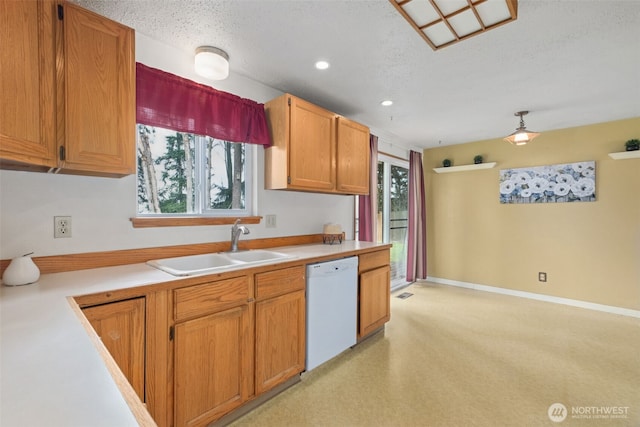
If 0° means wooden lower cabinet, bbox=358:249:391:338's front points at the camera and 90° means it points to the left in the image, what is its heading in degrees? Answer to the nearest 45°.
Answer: approximately 315°

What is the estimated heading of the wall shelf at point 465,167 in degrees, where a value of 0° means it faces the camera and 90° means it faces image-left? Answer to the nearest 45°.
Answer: approximately 0°

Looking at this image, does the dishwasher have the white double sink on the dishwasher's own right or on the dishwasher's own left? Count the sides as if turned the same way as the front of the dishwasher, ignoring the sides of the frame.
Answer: on the dishwasher's own right

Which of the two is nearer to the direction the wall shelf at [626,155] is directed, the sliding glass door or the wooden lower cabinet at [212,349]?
the wooden lower cabinet

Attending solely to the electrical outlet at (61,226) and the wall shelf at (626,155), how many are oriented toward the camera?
2

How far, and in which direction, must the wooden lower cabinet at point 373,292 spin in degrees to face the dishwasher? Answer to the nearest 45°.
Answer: approximately 90° to its right

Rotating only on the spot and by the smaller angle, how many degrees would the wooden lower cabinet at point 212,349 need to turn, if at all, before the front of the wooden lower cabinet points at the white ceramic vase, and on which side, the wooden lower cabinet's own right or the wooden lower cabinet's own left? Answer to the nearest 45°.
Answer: approximately 135° to the wooden lower cabinet's own right

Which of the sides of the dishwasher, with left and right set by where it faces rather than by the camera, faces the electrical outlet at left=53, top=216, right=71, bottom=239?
right

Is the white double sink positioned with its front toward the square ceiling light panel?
yes

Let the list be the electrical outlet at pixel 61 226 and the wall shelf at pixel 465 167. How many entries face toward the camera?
2

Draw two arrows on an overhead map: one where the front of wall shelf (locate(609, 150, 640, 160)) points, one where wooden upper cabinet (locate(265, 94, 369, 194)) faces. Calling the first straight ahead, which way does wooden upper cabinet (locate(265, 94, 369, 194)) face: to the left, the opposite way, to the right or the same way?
to the left

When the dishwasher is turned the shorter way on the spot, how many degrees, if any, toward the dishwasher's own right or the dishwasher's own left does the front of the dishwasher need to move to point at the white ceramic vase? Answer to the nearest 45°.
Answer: approximately 90° to the dishwasher's own right
